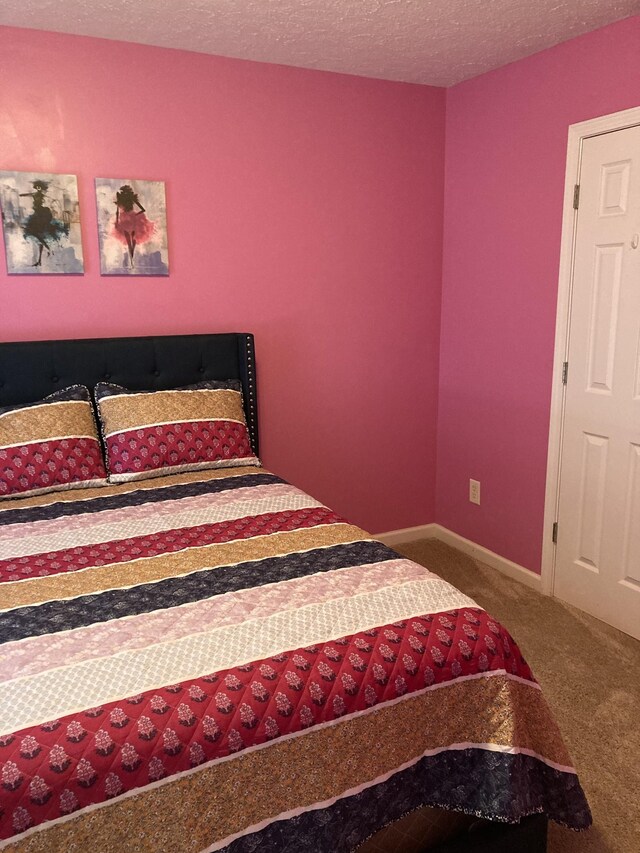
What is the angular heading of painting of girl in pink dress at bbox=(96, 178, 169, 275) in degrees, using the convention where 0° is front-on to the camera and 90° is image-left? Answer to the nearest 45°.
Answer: approximately 0°

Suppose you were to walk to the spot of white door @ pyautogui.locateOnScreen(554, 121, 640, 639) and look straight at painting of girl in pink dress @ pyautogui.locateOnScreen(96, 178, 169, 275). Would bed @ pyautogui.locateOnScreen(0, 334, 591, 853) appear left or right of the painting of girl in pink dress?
left

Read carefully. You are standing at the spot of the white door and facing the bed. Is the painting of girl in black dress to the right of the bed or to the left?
right

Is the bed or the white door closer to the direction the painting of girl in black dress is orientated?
the bed

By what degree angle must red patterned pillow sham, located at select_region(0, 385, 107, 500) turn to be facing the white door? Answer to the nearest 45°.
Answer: approximately 90° to its left

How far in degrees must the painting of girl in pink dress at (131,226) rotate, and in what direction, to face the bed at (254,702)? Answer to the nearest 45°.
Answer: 0° — it already faces it

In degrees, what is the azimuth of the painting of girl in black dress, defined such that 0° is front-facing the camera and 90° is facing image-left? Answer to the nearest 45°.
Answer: approximately 0°
